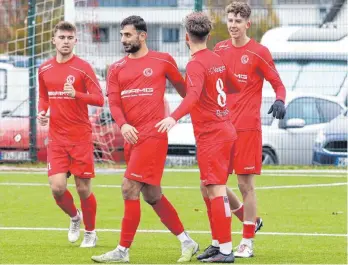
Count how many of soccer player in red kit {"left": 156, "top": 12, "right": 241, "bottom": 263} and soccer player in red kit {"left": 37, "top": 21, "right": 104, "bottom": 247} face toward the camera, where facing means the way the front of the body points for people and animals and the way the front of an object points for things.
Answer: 1

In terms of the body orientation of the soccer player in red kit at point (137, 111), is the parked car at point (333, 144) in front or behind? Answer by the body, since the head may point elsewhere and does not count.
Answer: behind

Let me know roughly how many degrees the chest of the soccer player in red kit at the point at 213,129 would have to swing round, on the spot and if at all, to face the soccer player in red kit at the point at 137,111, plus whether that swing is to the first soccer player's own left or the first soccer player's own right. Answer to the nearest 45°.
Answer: approximately 45° to the first soccer player's own left

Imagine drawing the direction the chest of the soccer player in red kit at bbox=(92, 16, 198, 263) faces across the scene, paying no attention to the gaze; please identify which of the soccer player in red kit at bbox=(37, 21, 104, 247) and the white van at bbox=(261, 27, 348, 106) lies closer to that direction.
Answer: the soccer player in red kit

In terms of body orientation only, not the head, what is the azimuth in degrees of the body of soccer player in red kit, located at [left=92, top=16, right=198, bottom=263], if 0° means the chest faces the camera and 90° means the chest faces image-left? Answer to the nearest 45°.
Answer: approximately 45°

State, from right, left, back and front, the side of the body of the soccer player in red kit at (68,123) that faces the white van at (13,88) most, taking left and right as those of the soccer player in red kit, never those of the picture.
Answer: back

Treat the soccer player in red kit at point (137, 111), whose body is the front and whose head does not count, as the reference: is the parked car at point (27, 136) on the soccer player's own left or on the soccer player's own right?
on the soccer player's own right
